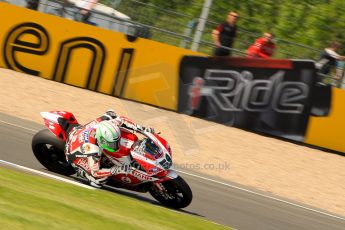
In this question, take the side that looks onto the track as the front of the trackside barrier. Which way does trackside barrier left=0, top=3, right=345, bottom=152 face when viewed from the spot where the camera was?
facing the viewer

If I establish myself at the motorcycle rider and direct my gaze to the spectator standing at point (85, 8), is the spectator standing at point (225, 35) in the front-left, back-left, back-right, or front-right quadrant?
front-right

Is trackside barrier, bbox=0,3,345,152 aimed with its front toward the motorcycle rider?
yes

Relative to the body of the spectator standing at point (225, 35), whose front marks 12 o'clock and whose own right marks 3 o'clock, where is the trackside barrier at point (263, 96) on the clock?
The trackside barrier is roughly at 11 o'clock from the spectator standing.

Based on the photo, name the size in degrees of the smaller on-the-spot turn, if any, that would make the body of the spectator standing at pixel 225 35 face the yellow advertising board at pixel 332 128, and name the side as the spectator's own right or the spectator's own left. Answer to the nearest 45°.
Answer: approximately 45° to the spectator's own left

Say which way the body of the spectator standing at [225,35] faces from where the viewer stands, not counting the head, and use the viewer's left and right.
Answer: facing the viewer and to the right of the viewer

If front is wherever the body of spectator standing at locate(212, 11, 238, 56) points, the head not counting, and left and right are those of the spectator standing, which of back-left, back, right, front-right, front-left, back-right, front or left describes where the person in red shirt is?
front-left

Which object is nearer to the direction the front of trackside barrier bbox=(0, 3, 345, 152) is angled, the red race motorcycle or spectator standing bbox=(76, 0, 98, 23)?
the red race motorcycle
